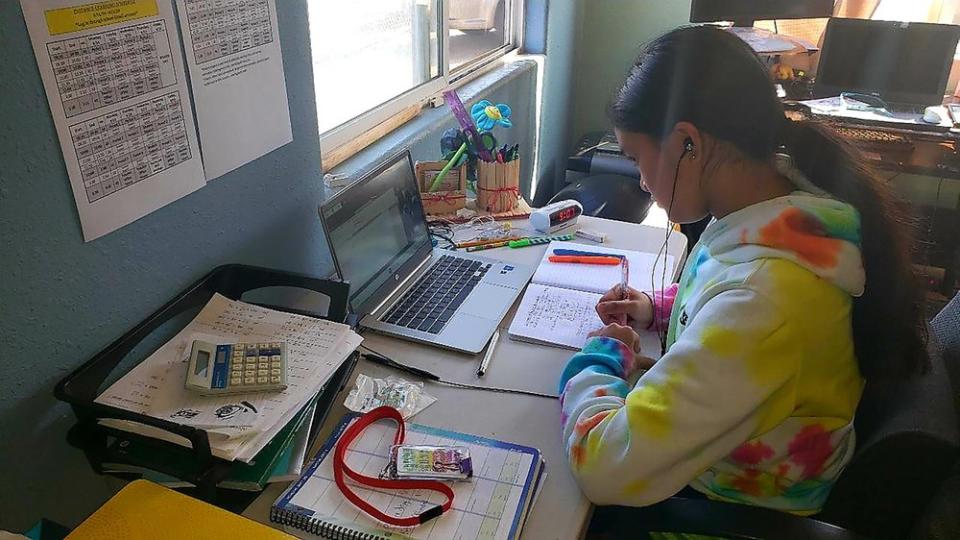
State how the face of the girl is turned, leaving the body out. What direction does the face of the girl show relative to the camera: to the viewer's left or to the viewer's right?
to the viewer's left

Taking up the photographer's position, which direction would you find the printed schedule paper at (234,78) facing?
facing the viewer and to the right of the viewer

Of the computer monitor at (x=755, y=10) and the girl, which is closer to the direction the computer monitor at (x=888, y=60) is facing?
the girl

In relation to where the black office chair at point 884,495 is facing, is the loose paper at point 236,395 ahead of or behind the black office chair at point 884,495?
ahead

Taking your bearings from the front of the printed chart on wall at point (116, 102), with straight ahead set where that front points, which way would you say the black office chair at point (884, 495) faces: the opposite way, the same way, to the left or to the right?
the opposite way

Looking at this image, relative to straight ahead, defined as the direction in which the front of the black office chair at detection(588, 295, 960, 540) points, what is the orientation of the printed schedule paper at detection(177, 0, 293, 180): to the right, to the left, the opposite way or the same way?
the opposite way

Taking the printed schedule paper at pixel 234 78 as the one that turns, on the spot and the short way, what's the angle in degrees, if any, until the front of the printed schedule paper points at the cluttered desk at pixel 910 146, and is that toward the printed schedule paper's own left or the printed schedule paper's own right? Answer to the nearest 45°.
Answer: approximately 45° to the printed schedule paper's own left

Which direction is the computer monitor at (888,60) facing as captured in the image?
toward the camera

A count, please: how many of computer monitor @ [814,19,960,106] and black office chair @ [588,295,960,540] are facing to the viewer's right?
0

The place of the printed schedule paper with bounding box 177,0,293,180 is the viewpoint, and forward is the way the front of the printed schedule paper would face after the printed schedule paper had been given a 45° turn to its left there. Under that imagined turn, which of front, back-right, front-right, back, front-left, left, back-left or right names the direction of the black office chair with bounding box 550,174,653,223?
front-left
